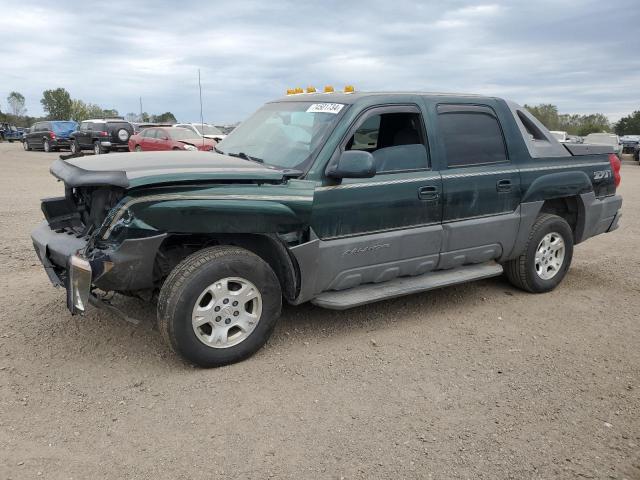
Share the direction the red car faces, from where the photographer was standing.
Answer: facing the viewer and to the right of the viewer

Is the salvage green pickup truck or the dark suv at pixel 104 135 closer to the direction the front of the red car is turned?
the salvage green pickup truck

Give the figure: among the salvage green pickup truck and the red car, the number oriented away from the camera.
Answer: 0

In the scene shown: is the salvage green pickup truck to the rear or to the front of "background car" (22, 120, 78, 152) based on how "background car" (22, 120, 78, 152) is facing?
to the rear

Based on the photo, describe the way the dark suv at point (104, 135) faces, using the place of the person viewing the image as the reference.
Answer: facing away from the viewer and to the left of the viewer

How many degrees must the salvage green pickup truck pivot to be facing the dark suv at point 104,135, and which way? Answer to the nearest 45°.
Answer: approximately 90° to its right

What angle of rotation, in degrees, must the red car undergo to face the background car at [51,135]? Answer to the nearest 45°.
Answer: approximately 180°

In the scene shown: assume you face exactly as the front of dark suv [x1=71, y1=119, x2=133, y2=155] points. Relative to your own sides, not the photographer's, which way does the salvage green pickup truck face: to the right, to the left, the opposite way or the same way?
to the left

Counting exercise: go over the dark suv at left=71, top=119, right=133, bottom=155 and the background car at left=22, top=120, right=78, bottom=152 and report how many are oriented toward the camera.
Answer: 0
